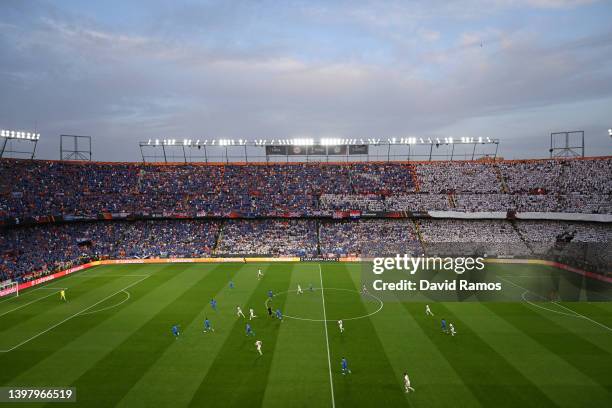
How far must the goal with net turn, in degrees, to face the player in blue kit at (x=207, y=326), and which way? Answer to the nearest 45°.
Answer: approximately 45° to its right

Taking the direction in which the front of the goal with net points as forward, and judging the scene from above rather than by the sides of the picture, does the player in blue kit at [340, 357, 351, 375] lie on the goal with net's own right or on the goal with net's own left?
on the goal with net's own right

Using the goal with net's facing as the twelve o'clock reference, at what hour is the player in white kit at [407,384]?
The player in white kit is roughly at 2 o'clock from the goal with net.

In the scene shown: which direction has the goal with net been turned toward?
to the viewer's right
